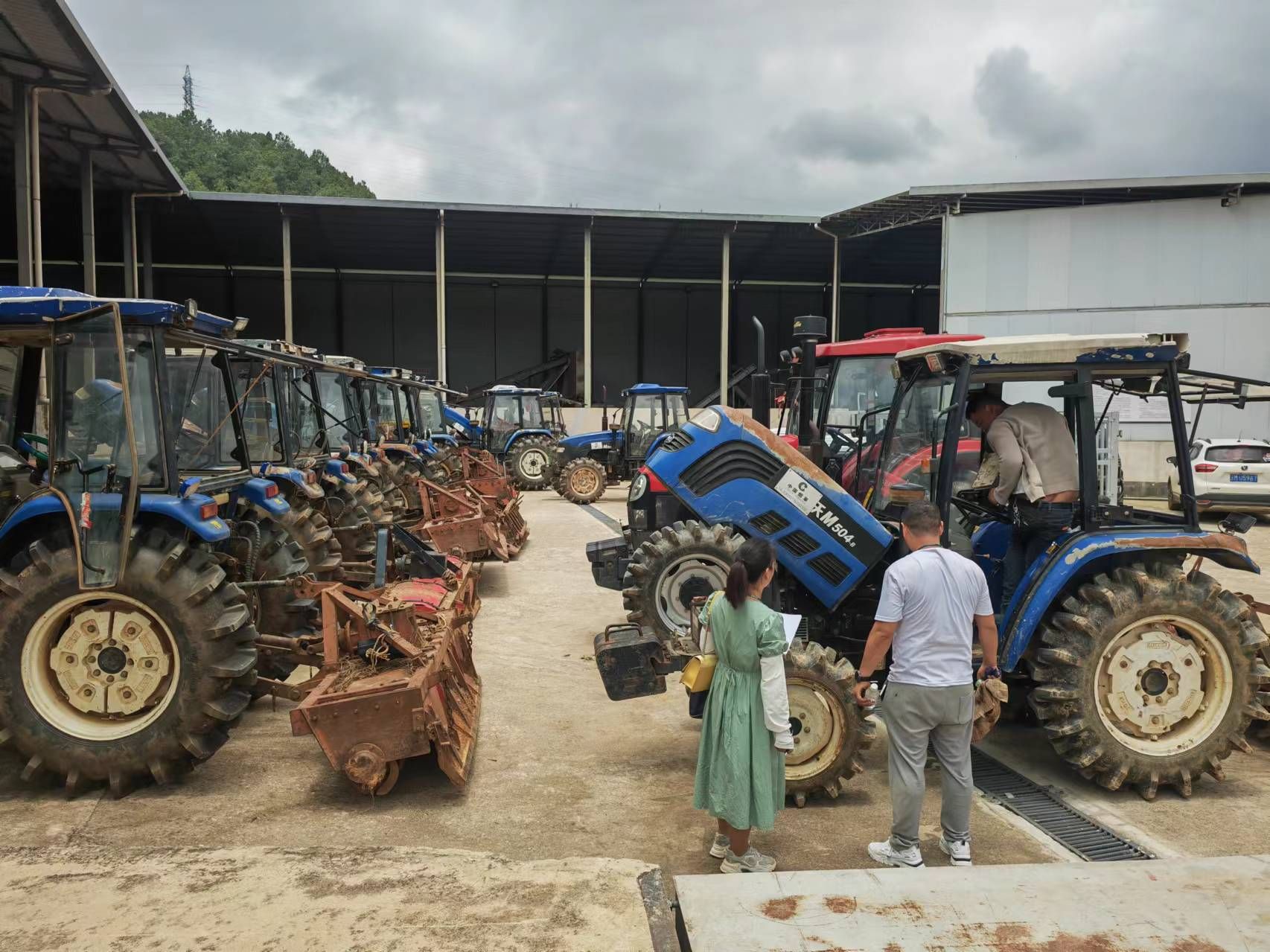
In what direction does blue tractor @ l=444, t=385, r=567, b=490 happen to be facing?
to the viewer's left

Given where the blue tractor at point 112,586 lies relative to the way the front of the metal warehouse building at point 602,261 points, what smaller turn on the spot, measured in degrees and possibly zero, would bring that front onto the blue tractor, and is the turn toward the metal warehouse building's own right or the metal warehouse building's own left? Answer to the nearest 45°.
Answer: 0° — it already faces it

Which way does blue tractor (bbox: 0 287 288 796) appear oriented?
to the viewer's left

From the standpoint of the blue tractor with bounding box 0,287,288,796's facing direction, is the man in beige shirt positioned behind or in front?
behind

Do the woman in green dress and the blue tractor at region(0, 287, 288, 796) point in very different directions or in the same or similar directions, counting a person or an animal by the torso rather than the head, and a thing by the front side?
very different directions

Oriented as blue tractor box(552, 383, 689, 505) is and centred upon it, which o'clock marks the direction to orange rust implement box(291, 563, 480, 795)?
The orange rust implement is roughly at 9 o'clock from the blue tractor.

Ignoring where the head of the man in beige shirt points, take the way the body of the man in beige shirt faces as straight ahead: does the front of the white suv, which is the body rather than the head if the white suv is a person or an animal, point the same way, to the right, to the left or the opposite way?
to the right

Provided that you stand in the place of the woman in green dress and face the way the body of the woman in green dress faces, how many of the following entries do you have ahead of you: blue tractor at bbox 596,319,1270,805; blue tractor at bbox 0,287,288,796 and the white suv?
2

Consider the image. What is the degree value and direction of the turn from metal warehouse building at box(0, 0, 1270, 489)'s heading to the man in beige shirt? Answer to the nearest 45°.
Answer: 0° — it already faces them

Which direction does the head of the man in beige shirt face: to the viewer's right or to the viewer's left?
to the viewer's left

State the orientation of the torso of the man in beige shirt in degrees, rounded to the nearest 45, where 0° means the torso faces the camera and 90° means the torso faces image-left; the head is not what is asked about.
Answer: approximately 90°

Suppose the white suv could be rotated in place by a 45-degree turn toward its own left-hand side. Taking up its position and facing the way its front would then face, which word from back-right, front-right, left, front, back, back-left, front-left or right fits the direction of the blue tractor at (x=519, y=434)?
front-left

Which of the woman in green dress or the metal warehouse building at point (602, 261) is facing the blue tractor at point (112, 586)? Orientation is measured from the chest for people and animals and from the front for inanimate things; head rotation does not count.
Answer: the metal warehouse building
